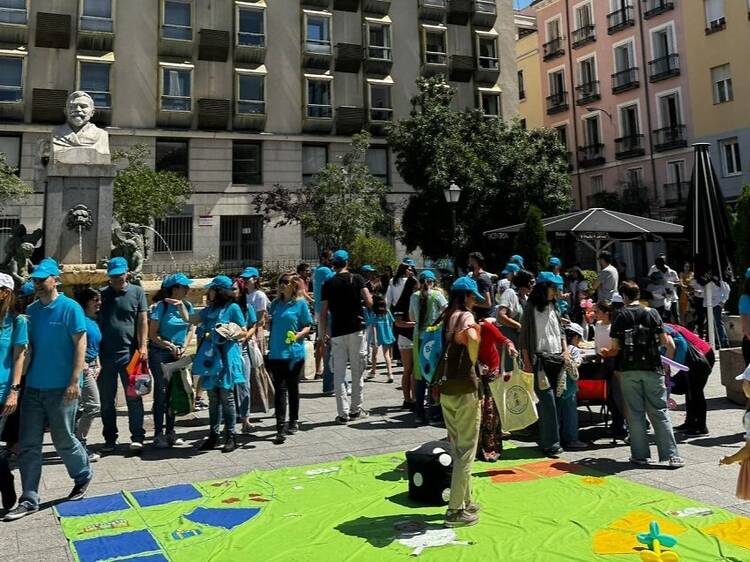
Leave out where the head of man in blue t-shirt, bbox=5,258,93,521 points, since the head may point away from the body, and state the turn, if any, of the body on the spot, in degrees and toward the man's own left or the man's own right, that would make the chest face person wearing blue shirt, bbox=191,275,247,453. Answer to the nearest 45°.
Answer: approximately 180°

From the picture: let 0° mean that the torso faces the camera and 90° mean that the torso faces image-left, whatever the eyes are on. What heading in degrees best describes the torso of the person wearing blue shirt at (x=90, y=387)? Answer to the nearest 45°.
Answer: approximately 315°

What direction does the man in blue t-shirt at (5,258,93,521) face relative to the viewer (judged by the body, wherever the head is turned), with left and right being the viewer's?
facing the viewer and to the left of the viewer

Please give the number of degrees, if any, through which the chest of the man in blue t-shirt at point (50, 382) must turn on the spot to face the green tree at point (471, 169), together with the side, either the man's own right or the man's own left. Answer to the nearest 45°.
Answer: approximately 180°

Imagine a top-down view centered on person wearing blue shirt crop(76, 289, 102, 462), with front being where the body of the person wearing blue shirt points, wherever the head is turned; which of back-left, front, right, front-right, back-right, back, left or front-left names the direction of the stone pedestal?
back-left

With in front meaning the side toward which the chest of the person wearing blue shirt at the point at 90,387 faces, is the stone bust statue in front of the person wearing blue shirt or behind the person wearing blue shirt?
behind

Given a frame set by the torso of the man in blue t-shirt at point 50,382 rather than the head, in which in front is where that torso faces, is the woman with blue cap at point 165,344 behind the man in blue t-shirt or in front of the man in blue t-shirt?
behind

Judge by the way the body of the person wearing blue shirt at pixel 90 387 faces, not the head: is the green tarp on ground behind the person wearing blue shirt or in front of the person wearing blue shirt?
in front

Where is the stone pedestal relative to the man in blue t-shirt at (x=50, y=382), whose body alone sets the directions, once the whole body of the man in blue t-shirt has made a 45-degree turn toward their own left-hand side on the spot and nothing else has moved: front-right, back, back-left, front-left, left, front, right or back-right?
back
